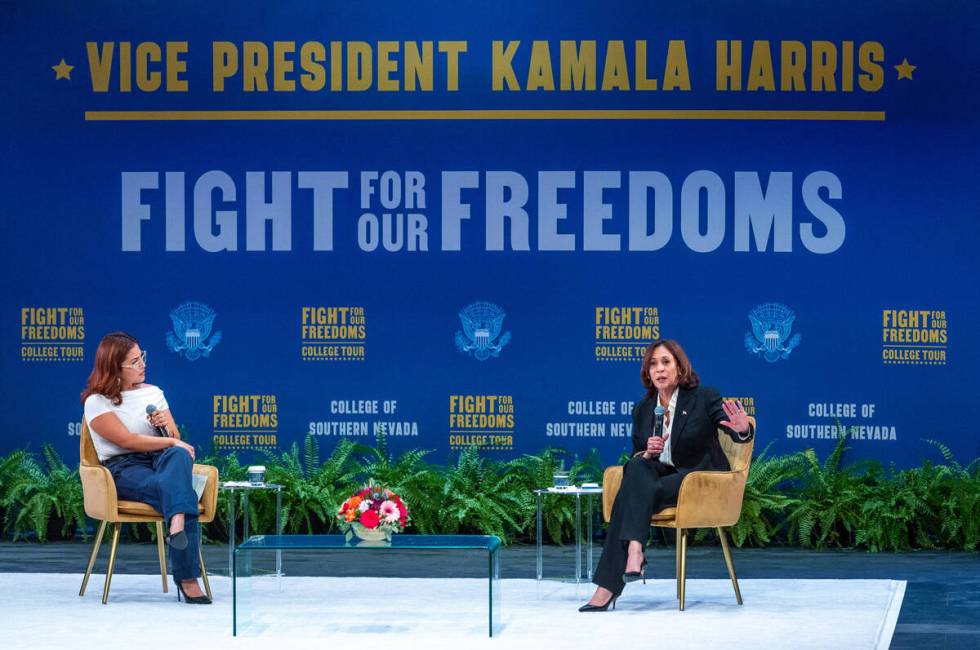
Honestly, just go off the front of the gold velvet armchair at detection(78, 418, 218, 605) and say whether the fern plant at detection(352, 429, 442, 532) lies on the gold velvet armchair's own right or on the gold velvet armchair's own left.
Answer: on the gold velvet armchair's own left

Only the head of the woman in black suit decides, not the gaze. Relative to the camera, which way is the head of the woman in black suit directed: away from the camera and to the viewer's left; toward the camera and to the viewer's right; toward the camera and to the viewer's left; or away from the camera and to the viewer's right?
toward the camera and to the viewer's left

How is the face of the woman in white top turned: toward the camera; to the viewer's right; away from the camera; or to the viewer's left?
to the viewer's right

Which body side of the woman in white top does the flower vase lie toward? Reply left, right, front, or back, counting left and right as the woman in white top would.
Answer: front

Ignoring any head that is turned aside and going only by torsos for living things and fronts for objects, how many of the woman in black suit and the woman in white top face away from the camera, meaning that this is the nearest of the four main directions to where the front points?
0

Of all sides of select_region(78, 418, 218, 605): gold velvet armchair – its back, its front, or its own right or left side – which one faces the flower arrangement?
front

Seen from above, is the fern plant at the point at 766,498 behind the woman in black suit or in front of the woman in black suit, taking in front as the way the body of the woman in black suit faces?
behind

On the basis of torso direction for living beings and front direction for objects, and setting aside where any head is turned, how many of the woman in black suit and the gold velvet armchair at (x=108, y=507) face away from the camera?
0

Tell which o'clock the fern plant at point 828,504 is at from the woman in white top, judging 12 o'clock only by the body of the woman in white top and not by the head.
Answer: The fern plant is roughly at 10 o'clock from the woman in white top.

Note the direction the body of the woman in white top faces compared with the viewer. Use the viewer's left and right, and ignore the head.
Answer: facing the viewer and to the right of the viewer

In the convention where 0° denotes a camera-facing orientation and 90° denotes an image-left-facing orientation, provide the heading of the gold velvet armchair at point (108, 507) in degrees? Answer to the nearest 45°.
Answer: approximately 315°

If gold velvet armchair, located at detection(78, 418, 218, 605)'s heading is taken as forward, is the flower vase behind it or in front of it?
in front

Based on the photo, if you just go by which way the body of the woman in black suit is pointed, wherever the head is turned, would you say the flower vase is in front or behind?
in front

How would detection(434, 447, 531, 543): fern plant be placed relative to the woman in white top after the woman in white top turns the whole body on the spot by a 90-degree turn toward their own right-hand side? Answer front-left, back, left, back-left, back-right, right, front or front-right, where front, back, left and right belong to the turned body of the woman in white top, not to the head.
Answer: back

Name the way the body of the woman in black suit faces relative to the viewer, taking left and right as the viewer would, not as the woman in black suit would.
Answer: facing the viewer and to the left of the viewer
